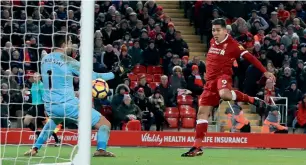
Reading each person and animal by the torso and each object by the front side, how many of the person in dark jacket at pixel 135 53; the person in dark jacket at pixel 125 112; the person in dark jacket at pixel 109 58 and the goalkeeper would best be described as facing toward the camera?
3

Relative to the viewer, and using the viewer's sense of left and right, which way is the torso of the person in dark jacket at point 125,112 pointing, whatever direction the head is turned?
facing the viewer

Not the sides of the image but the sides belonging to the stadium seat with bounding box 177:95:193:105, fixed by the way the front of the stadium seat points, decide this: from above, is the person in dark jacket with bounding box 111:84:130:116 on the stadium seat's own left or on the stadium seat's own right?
on the stadium seat's own right

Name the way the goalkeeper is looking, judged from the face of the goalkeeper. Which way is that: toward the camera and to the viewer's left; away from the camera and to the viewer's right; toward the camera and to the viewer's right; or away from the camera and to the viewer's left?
away from the camera and to the viewer's right

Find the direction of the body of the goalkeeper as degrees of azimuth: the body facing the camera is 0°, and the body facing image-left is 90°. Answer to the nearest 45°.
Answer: approximately 225°

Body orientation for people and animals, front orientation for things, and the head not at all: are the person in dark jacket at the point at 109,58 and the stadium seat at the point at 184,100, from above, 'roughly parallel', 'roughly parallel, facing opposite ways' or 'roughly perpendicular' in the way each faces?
roughly parallel

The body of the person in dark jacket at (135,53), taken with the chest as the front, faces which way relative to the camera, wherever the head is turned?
toward the camera

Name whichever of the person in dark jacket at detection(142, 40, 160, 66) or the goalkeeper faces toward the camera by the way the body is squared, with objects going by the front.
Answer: the person in dark jacket

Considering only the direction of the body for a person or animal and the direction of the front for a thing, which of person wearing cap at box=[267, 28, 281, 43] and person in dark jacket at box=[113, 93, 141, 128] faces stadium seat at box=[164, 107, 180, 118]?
the person wearing cap

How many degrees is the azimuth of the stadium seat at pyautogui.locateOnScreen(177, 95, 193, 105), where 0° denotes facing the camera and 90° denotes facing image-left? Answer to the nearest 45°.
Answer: approximately 0°
